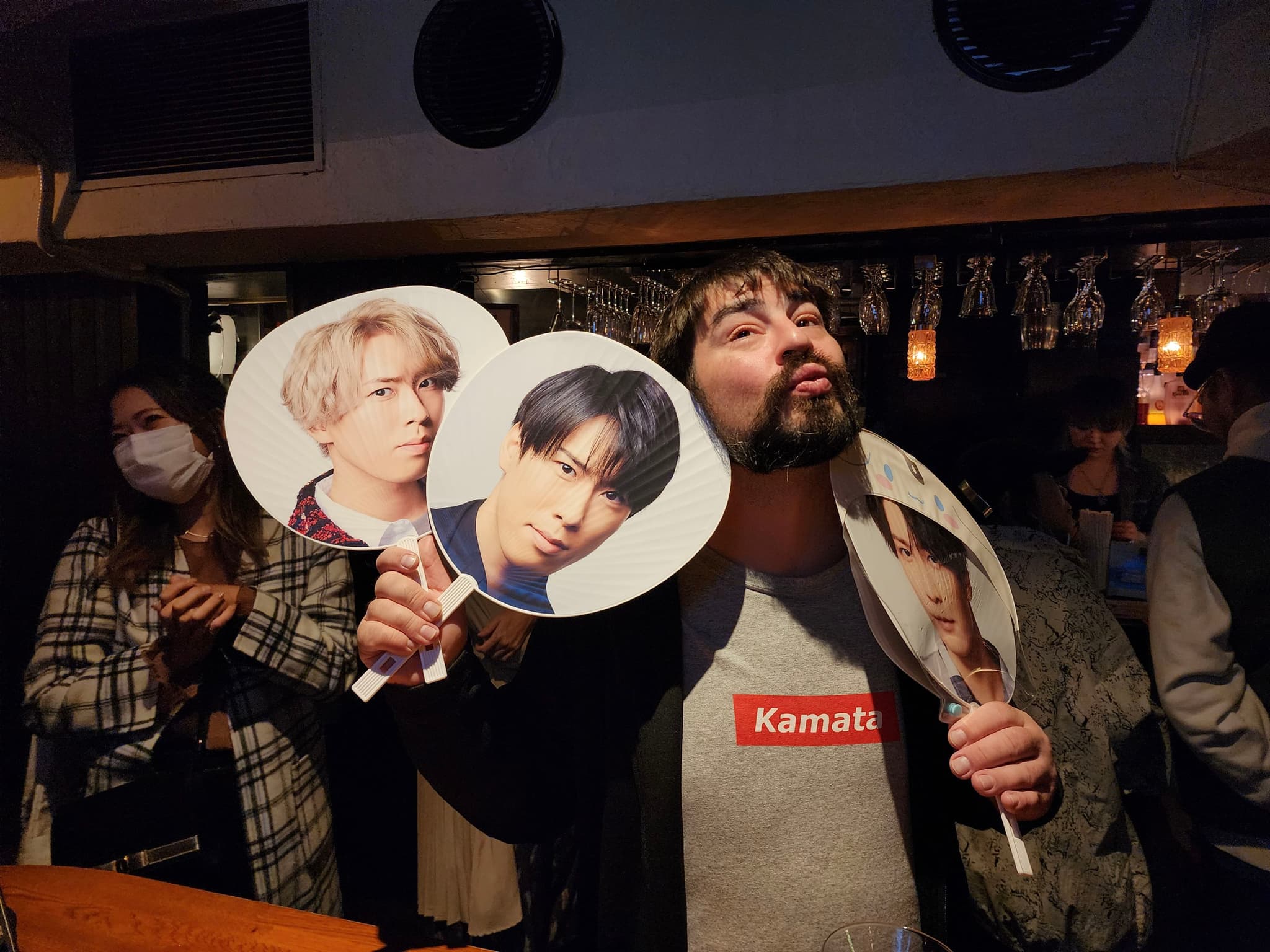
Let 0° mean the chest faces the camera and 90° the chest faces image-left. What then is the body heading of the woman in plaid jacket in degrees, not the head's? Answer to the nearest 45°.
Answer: approximately 0°

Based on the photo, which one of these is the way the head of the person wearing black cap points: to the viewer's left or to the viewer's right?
to the viewer's left

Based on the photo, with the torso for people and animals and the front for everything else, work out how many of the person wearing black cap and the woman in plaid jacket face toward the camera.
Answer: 1
